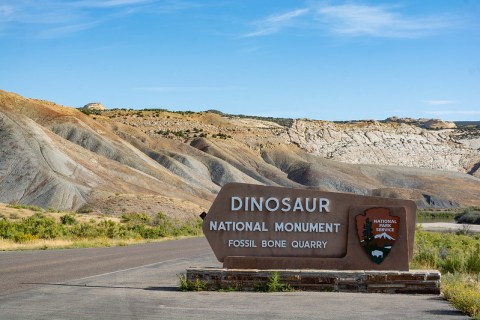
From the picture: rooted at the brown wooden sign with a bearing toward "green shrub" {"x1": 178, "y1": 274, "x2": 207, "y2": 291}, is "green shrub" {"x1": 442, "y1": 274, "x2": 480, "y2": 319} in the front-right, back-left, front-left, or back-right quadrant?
back-left

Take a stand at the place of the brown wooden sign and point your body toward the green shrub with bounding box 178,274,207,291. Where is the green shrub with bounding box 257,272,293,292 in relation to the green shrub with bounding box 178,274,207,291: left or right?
left

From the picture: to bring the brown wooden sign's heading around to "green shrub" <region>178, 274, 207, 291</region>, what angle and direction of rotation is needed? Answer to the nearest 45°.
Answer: approximately 45° to its right

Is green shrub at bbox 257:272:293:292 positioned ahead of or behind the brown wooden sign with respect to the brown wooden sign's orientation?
ahead

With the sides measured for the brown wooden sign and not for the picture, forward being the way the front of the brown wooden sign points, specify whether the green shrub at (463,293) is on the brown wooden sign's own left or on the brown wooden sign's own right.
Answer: on the brown wooden sign's own left

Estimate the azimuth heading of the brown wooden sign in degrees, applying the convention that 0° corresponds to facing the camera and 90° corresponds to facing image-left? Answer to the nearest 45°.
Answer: approximately 0°
